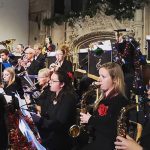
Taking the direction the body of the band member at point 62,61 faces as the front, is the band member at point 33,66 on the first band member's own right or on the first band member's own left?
on the first band member's own right

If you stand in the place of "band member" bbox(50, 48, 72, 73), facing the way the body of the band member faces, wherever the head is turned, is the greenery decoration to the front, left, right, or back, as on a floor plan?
back

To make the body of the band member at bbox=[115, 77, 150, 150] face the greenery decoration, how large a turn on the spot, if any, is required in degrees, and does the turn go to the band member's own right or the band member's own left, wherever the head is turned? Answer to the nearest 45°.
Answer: approximately 90° to the band member's own right

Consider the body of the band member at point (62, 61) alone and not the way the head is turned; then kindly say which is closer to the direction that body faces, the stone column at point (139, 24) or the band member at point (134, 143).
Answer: the band member

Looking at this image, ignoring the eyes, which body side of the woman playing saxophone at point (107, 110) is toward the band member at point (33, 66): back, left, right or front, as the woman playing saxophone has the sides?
right

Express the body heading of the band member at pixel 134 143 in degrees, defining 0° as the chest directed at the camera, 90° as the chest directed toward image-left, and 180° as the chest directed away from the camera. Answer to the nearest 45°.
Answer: approximately 90°

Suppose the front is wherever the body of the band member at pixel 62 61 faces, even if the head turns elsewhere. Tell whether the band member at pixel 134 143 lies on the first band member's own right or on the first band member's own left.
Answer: on the first band member's own left

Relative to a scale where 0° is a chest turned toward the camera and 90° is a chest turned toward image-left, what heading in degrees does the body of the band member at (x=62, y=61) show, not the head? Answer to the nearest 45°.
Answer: approximately 45°

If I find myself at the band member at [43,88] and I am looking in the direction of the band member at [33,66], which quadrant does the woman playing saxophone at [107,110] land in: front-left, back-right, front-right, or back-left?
back-right
